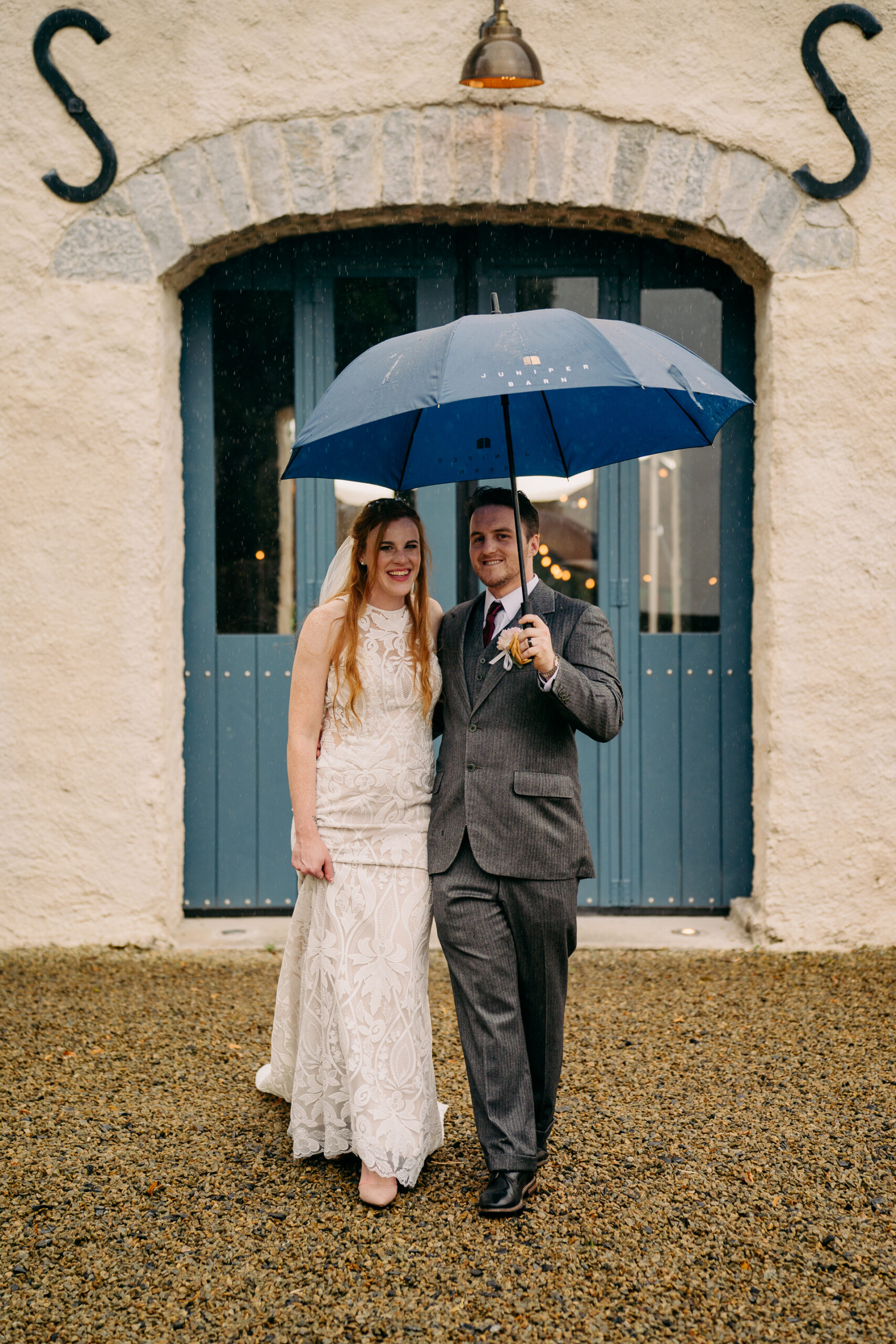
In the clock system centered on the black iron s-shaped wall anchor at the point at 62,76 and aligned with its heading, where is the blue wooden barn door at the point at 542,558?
The blue wooden barn door is roughly at 9 o'clock from the black iron s-shaped wall anchor.

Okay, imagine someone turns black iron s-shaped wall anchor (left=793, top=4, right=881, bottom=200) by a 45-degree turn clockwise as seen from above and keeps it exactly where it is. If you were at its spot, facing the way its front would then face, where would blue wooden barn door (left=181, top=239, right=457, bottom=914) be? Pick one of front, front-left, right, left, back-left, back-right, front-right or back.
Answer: front-right

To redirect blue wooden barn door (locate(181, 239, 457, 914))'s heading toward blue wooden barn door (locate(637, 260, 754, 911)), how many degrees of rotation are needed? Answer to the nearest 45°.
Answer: approximately 90° to its left

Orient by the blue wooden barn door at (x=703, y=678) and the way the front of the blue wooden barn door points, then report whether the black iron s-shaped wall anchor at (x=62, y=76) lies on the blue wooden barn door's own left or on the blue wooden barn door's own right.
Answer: on the blue wooden barn door's own right
